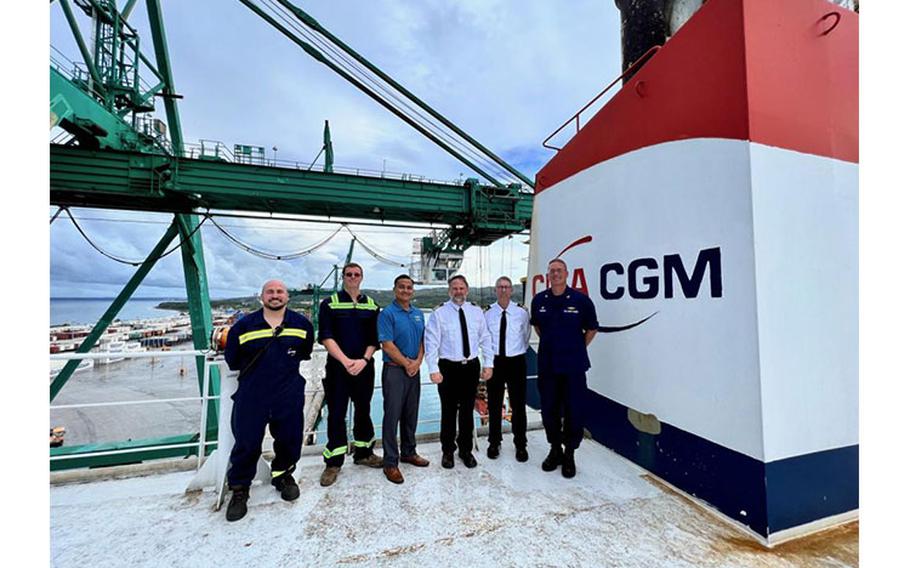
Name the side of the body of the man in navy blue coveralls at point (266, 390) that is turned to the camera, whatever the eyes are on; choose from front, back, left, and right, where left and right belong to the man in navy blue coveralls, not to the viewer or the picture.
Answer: front

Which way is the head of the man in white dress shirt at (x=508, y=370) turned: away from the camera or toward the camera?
toward the camera

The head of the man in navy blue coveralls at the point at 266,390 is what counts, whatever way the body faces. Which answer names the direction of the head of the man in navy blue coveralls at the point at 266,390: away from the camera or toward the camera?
toward the camera

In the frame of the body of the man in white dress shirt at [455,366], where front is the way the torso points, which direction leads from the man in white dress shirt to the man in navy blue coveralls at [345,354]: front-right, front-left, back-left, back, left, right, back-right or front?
right

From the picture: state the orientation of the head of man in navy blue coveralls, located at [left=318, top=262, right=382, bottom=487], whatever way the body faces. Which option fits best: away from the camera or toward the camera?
toward the camera

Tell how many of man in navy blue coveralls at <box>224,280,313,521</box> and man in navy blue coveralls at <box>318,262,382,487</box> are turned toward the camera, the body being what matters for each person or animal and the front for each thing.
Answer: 2

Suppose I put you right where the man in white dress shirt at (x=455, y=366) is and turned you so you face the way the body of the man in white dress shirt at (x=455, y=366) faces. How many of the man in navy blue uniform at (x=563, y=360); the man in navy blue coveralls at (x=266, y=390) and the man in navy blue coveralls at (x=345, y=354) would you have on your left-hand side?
1

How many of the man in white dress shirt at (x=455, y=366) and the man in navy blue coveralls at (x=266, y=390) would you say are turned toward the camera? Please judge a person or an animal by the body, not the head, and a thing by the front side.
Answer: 2

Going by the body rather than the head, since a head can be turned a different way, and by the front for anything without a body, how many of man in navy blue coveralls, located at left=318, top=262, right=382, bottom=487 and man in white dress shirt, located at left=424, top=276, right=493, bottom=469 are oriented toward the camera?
2

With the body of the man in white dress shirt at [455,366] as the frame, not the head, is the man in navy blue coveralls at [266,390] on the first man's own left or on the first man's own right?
on the first man's own right

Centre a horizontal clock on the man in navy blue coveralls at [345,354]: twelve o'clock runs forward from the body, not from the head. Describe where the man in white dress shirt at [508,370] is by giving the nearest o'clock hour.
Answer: The man in white dress shirt is roughly at 9 o'clock from the man in navy blue coveralls.

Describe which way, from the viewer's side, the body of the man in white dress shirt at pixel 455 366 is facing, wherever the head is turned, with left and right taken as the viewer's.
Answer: facing the viewer

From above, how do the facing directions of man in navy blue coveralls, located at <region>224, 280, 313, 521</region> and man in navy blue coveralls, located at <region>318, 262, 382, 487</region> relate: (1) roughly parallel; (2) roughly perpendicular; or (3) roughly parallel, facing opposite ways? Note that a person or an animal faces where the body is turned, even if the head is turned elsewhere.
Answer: roughly parallel

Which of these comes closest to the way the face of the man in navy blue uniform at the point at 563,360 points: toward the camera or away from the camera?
toward the camera

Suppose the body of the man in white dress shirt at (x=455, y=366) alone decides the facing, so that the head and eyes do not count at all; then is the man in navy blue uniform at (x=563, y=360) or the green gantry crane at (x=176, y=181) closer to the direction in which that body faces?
the man in navy blue uniform
